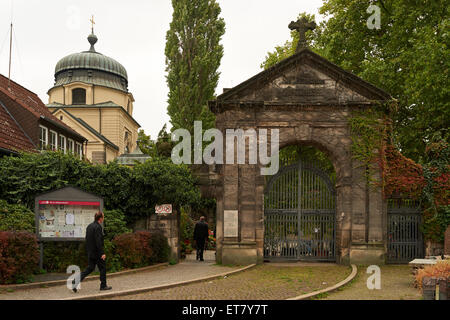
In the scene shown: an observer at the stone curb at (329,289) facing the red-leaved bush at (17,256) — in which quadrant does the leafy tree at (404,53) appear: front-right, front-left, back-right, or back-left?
back-right

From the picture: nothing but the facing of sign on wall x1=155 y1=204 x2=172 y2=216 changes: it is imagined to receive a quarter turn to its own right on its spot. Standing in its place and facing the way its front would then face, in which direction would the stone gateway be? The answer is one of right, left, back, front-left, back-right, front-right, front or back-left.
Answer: back

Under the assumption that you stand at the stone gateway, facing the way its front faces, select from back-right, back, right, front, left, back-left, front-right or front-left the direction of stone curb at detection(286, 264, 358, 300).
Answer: front

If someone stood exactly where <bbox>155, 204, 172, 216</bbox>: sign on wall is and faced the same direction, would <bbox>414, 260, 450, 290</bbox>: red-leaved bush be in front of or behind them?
in front

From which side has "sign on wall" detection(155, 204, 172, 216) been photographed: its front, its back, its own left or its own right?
front

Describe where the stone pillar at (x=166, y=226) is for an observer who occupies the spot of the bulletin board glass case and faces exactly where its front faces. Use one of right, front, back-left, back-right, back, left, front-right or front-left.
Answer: back-left

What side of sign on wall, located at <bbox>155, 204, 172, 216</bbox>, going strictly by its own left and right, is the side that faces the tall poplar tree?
back

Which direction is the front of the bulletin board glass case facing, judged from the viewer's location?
facing the viewer

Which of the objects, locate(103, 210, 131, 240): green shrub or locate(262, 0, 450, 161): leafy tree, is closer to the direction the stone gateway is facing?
the green shrub

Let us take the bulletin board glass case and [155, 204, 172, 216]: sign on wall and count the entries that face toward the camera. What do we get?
2
